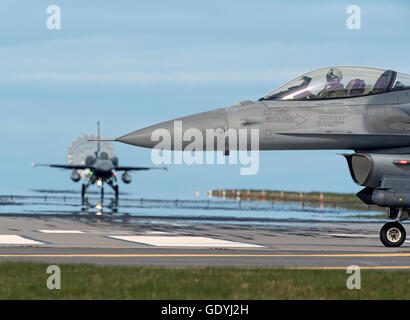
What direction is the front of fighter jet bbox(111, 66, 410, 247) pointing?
to the viewer's left
